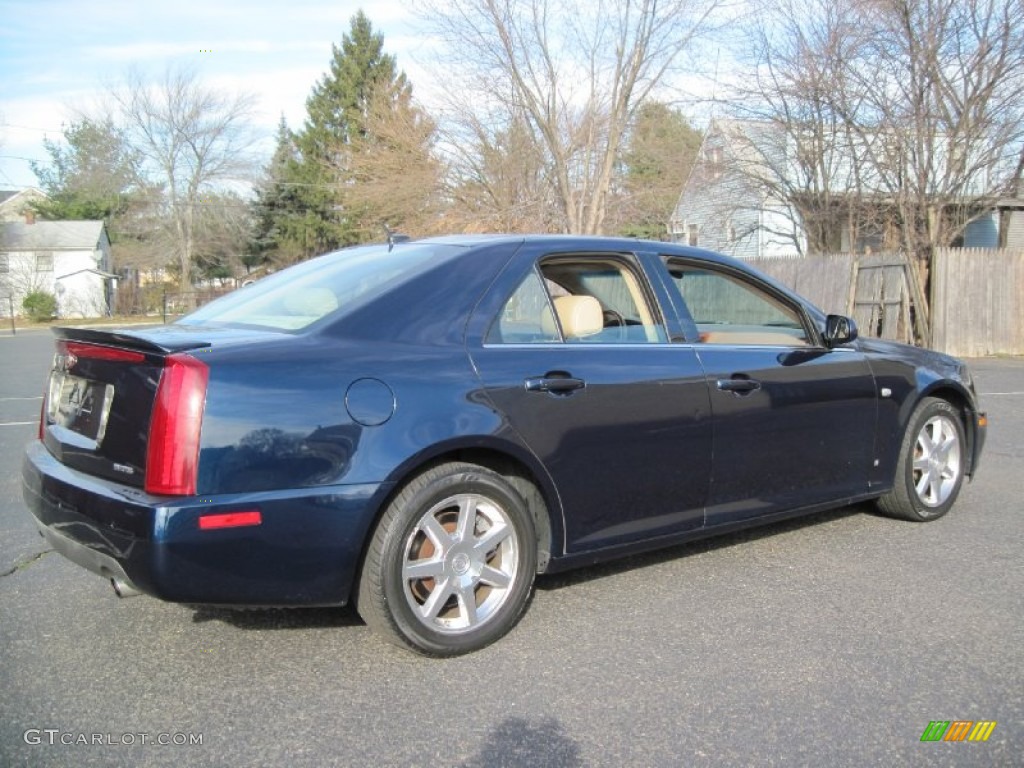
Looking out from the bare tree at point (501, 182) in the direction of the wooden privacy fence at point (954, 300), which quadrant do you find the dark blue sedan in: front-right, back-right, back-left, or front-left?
front-right

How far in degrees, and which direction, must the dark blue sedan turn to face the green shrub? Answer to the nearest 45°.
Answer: approximately 90° to its left

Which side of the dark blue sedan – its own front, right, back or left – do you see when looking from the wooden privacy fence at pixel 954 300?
front

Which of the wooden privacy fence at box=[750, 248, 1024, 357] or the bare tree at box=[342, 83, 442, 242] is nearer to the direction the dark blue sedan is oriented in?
the wooden privacy fence

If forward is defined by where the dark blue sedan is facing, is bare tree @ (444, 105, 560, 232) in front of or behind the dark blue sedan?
in front

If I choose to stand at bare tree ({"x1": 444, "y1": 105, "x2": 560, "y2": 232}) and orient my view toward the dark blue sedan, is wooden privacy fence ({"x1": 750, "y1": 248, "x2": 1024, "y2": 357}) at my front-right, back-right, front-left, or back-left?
front-left

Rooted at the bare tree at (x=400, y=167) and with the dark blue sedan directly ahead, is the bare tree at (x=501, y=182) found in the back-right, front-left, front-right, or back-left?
front-left

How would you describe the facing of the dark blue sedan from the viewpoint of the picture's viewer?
facing away from the viewer and to the right of the viewer

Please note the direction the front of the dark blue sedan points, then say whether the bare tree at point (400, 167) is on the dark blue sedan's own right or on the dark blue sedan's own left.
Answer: on the dark blue sedan's own left
